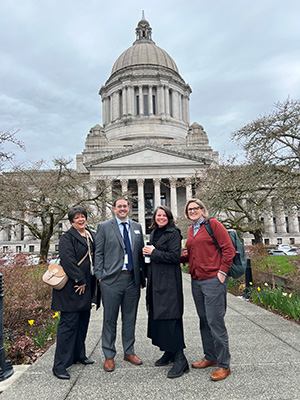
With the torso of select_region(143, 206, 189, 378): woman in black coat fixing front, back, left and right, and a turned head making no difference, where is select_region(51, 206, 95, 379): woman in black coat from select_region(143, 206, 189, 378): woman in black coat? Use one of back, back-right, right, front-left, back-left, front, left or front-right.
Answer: front-right

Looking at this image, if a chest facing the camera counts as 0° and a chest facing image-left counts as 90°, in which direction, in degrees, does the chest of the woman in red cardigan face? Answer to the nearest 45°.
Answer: approximately 45°

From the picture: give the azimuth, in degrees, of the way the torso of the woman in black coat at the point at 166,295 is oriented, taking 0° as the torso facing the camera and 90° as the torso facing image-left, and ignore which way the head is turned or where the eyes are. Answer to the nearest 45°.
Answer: approximately 45°

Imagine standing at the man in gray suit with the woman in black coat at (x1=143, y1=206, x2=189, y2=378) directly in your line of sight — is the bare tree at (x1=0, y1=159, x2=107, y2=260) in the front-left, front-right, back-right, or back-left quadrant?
back-left

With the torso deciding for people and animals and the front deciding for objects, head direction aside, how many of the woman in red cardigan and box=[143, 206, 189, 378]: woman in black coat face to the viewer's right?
0

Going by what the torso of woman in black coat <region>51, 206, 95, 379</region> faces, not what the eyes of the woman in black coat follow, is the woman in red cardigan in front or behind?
in front

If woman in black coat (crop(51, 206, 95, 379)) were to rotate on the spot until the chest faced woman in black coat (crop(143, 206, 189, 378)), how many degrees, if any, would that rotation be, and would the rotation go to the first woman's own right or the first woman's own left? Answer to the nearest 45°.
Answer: approximately 45° to the first woman's own left

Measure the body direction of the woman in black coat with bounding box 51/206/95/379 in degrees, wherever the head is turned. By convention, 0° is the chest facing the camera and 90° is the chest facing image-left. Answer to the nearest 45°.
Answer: approximately 315°

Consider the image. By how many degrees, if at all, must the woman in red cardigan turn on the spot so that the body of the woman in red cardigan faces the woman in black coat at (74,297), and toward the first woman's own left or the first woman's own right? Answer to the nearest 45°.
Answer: approximately 45° to the first woman's own right

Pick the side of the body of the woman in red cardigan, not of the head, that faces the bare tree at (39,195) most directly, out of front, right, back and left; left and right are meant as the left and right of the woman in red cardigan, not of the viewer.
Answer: right
